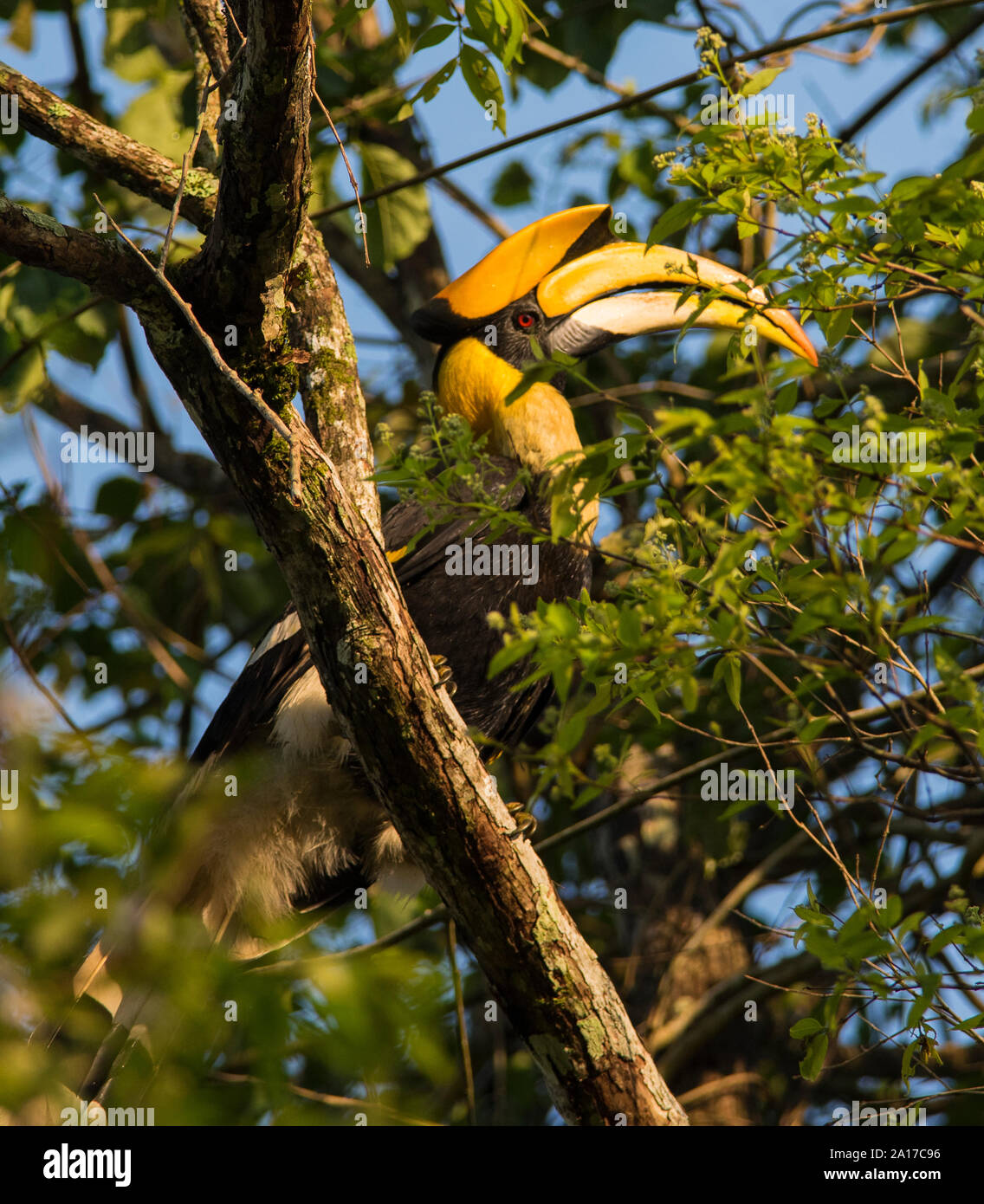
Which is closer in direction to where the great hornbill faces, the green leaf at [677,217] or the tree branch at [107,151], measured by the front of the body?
the green leaf

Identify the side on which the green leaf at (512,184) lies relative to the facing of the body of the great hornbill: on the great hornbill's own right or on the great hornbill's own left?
on the great hornbill's own left

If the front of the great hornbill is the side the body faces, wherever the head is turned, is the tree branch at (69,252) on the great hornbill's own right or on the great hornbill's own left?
on the great hornbill's own right

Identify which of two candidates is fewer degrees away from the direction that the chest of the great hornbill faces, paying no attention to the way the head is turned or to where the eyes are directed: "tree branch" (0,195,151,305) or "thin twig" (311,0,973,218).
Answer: the thin twig

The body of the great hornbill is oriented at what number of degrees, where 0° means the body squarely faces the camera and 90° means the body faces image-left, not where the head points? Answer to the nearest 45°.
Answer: approximately 270°
